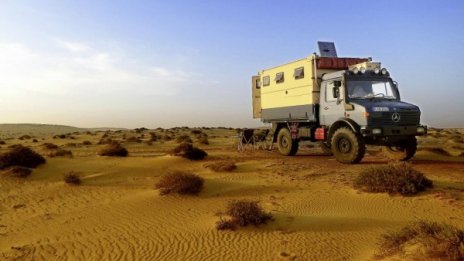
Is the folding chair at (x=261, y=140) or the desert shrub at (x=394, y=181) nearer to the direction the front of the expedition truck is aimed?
the desert shrub

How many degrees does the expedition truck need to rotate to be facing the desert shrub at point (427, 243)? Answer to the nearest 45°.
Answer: approximately 45° to its right

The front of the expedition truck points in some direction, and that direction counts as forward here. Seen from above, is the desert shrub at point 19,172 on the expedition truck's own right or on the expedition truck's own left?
on the expedition truck's own right

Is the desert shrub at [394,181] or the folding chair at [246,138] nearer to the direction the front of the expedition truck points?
the desert shrub

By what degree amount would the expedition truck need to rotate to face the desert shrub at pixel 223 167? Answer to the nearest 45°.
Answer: approximately 90° to its right

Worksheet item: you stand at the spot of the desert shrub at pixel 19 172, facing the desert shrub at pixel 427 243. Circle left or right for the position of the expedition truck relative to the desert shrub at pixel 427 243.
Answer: left

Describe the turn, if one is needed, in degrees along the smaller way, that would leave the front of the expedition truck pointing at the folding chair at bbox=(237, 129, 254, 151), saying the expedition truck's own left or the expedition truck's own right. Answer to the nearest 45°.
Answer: approximately 180°

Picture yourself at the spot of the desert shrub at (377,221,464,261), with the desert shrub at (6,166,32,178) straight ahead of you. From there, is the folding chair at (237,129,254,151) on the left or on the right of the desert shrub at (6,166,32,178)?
right

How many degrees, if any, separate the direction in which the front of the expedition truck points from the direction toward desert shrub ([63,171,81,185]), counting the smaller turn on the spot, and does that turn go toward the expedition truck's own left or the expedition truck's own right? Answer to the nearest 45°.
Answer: approximately 90° to the expedition truck's own right

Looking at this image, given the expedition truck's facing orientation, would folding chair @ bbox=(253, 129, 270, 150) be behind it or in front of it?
behind

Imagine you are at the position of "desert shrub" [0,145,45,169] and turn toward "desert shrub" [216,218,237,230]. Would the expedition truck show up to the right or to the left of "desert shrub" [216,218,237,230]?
left

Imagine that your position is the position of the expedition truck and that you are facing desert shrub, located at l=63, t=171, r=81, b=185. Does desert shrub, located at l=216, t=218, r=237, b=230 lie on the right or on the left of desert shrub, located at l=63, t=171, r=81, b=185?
left

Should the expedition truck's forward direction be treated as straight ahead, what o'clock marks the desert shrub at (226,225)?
The desert shrub is roughly at 2 o'clock from the expedition truck.

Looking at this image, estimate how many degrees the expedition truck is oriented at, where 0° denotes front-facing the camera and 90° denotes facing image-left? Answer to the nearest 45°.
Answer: approximately 315°
